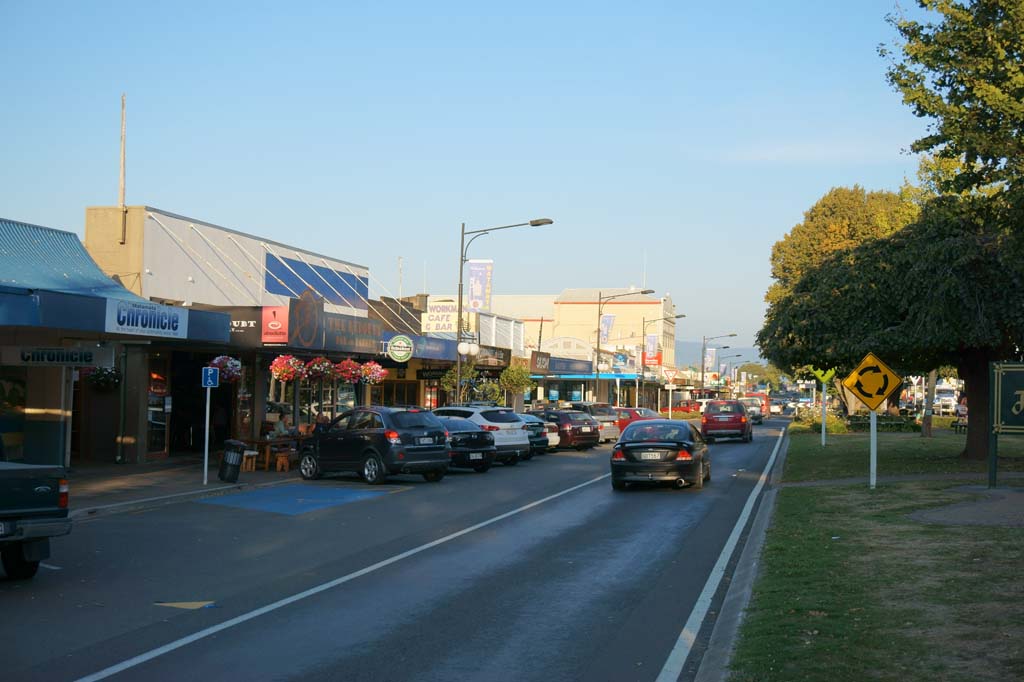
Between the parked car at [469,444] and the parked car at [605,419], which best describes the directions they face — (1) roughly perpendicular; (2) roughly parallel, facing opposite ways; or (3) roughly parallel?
roughly parallel

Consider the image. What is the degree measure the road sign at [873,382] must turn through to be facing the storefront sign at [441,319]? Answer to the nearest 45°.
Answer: approximately 135° to its right

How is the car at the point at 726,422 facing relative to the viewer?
away from the camera

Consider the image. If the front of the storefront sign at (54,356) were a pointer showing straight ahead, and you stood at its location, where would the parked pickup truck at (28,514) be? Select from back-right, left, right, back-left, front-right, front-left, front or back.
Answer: front

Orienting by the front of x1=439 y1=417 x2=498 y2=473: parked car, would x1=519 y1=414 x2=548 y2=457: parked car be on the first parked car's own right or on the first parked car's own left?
on the first parked car's own right

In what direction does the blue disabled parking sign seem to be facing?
toward the camera

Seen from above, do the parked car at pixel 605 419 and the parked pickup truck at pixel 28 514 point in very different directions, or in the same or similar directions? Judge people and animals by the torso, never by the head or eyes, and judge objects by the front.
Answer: same or similar directions

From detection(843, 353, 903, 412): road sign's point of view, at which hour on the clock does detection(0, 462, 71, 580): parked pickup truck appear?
The parked pickup truck is roughly at 1 o'clock from the road sign.

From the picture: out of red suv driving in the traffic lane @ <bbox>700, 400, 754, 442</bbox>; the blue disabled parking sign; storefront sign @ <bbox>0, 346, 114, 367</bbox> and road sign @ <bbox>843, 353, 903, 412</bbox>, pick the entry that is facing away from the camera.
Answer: the red suv driving in the traffic lane

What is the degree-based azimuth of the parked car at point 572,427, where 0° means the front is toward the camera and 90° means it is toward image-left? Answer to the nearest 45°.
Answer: approximately 135°

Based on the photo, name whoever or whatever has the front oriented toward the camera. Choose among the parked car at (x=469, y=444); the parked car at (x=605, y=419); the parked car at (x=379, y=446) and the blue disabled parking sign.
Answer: the blue disabled parking sign

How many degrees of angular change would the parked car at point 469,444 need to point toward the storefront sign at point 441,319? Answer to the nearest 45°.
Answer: approximately 45° to its right
